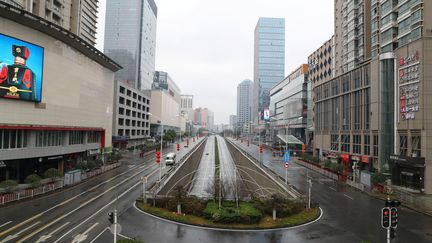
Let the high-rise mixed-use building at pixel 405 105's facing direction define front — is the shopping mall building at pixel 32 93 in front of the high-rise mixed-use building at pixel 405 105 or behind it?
in front

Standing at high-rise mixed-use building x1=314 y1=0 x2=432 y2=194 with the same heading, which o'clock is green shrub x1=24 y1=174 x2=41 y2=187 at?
The green shrub is roughly at 12 o'clock from the high-rise mixed-use building.

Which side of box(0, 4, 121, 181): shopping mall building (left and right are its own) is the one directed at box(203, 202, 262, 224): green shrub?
front

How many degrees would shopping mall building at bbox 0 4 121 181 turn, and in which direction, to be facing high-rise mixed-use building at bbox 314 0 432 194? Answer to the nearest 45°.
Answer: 0° — it already faces it

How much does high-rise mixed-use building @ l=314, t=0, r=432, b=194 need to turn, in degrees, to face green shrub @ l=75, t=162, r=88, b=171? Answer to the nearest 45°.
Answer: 0° — it already faces it

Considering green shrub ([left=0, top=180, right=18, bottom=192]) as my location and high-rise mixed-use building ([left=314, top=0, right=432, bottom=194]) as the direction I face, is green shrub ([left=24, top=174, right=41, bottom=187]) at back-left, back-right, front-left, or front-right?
front-left

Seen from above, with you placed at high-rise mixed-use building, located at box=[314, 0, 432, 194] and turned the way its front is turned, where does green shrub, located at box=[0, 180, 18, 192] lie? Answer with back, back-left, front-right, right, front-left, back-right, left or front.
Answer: front

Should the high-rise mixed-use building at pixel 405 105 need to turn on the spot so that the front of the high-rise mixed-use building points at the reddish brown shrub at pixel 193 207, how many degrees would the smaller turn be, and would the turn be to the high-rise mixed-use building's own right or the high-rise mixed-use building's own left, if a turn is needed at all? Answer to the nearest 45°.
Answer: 0° — it already faces it

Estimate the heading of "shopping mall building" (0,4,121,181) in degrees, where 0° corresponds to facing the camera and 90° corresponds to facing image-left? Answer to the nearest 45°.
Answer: approximately 315°

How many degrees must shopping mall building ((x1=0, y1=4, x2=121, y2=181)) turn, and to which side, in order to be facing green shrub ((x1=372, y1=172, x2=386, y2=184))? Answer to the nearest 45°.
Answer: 0° — it already faces it

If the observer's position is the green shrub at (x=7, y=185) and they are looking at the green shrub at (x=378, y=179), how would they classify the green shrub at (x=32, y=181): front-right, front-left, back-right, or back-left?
front-left

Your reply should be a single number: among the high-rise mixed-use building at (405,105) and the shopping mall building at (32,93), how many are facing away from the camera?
0

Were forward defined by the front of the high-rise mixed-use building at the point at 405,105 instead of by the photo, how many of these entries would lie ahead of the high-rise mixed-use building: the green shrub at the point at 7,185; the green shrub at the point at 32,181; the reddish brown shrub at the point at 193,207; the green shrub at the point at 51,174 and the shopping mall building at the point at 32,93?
5
